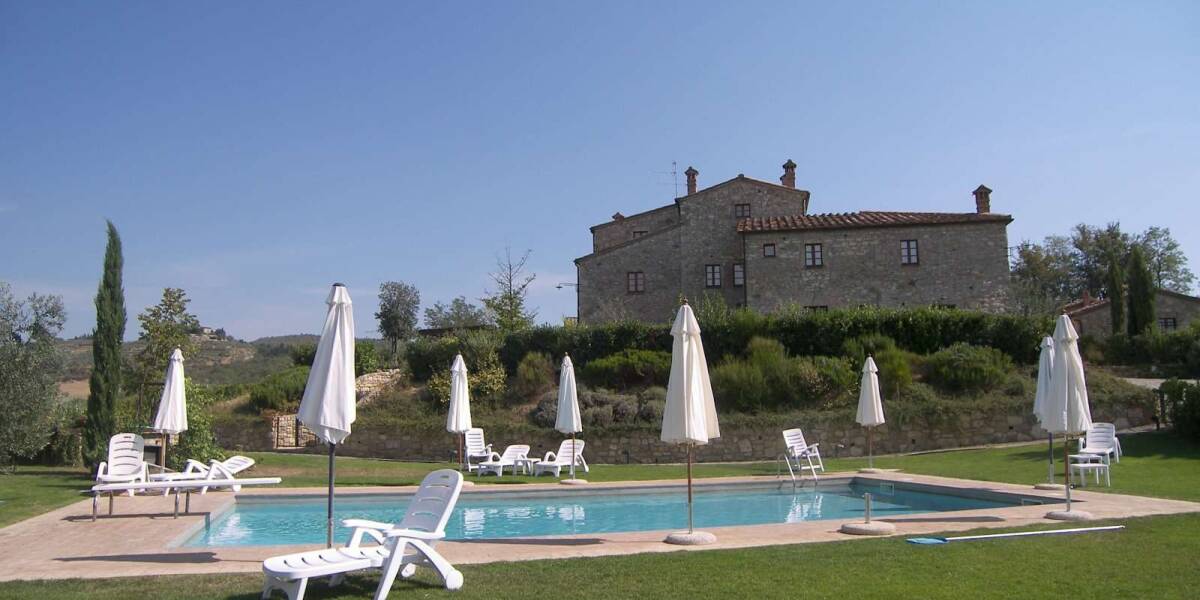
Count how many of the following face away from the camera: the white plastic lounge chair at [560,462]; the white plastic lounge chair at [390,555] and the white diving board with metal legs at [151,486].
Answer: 0

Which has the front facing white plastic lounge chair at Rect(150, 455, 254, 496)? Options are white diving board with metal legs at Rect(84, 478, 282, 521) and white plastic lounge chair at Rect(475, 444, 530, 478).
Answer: white plastic lounge chair at Rect(475, 444, 530, 478)

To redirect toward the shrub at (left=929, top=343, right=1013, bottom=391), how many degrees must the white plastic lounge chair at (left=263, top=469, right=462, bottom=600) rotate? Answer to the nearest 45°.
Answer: approximately 180°

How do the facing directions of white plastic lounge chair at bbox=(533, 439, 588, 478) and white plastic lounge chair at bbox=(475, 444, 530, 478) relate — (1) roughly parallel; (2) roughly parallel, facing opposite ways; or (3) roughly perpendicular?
roughly parallel

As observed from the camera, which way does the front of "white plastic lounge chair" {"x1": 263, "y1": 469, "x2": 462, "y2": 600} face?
facing the viewer and to the left of the viewer

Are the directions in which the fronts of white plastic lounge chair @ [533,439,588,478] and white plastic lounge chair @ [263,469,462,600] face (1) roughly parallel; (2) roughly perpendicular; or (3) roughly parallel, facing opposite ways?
roughly parallel

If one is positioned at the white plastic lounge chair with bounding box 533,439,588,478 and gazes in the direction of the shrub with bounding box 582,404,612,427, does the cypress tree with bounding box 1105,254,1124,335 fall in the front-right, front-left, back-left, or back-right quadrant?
front-right

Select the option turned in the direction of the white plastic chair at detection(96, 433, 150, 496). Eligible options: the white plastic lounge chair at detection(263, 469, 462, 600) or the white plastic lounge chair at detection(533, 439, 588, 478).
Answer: the white plastic lounge chair at detection(533, 439, 588, 478)

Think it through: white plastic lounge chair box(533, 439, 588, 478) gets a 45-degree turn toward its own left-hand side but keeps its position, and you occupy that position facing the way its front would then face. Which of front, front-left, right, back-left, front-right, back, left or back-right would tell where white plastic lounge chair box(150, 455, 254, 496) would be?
front-right
